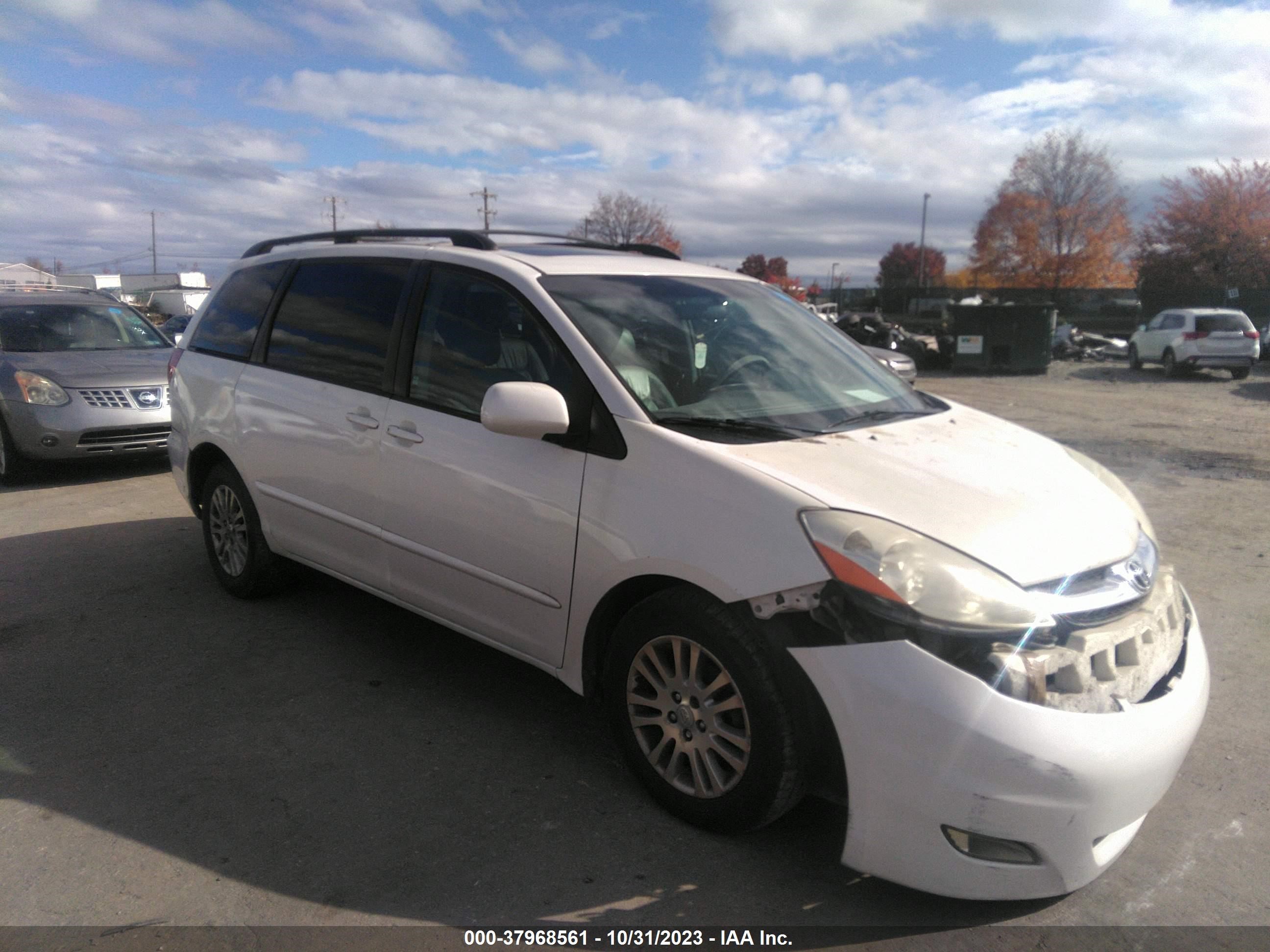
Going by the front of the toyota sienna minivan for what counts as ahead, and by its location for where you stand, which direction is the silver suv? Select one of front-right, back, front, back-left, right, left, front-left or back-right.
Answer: back

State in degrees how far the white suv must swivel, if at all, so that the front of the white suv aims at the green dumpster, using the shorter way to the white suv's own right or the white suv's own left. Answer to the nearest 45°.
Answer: approximately 45° to the white suv's own left

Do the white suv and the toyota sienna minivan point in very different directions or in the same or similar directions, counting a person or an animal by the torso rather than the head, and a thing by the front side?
very different directions

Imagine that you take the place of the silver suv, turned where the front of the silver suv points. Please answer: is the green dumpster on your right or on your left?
on your left

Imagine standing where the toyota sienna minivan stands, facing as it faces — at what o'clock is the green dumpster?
The green dumpster is roughly at 8 o'clock from the toyota sienna minivan.

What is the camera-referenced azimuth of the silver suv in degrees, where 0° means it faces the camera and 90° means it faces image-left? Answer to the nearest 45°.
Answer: approximately 315°

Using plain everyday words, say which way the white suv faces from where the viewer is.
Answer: facing away from the viewer and to the left of the viewer

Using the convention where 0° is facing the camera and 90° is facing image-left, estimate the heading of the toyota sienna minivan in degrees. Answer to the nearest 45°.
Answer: approximately 315°

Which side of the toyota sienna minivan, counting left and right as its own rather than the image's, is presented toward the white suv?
left

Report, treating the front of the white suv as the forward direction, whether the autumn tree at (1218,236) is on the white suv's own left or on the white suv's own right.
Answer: on the white suv's own right
